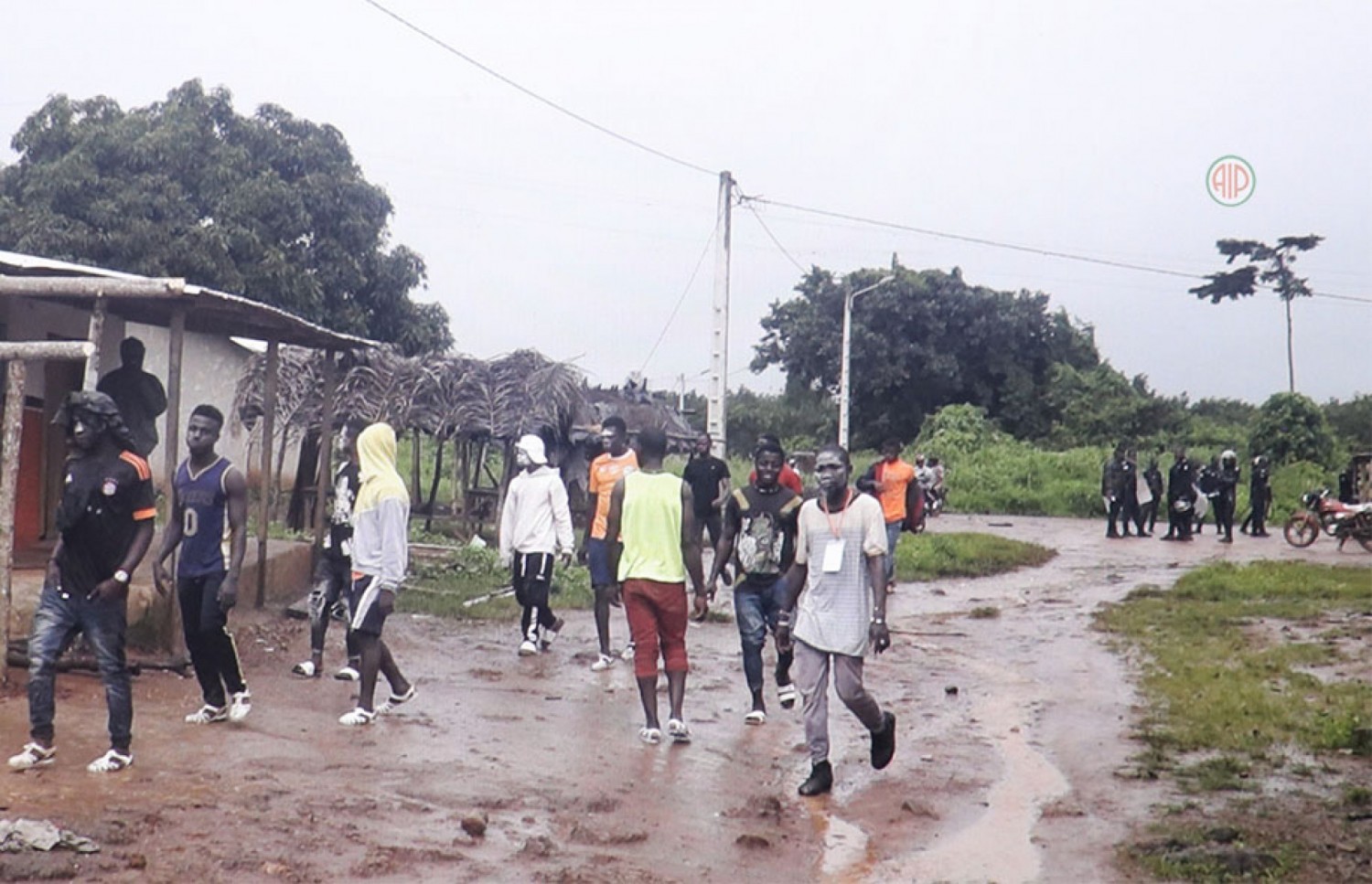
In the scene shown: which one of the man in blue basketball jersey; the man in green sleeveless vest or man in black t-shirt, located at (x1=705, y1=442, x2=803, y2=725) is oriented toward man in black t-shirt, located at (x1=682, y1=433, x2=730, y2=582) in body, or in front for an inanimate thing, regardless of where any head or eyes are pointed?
the man in green sleeveless vest

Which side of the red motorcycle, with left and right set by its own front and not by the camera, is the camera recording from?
left

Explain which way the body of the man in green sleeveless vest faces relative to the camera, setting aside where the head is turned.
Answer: away from the camera

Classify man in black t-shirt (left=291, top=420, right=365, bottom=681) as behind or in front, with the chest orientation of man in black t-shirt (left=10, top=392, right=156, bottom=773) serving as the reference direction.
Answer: behind

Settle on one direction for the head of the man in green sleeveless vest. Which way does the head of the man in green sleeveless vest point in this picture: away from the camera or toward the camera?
away from the camera
